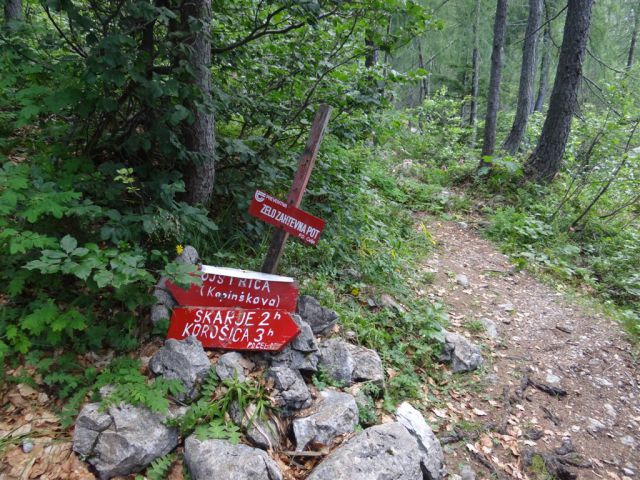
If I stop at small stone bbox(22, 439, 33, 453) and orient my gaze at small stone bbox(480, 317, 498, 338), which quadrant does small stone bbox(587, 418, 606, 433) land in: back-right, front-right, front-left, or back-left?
front-right

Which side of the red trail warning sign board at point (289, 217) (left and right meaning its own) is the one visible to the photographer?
front

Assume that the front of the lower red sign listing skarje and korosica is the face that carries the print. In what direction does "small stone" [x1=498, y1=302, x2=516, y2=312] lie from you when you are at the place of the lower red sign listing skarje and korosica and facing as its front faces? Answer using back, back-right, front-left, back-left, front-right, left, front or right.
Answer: back-left

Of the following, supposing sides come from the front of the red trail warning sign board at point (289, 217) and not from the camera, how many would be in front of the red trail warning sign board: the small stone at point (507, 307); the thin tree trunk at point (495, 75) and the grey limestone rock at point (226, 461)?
1

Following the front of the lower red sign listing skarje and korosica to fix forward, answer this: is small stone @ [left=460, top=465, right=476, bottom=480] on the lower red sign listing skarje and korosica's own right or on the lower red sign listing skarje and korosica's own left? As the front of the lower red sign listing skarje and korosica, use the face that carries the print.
on the lower red sign listing skarje and korosica's own left

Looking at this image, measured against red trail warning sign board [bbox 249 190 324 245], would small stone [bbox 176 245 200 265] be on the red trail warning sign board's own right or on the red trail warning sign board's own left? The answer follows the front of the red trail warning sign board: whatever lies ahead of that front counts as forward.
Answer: on the red trail warning sign board's own right

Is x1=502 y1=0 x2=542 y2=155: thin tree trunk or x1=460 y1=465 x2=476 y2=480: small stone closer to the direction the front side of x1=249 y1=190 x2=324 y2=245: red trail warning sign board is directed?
the small stone

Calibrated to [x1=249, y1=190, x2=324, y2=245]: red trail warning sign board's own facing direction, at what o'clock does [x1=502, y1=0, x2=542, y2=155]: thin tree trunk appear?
The thin tree trunk is roughly at 7 o'clock from the red trail warning sign board.

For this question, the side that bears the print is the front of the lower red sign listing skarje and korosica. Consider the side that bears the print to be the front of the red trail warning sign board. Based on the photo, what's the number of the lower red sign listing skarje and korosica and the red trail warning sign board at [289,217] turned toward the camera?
2

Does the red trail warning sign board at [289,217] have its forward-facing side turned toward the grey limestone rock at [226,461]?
yes

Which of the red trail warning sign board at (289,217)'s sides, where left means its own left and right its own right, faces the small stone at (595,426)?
left

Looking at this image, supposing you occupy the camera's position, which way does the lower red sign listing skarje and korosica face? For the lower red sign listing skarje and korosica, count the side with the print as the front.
facing the viewer

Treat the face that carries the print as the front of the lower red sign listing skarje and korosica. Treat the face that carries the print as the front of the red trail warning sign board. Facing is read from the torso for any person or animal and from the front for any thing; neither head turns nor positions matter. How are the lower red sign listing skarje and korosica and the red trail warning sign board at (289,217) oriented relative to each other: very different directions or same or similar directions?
same or similar directions
